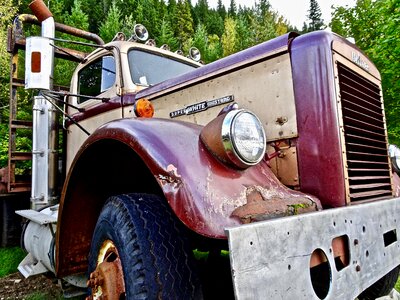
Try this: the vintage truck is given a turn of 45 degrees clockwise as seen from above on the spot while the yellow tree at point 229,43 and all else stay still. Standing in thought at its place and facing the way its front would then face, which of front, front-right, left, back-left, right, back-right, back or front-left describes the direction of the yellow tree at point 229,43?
back

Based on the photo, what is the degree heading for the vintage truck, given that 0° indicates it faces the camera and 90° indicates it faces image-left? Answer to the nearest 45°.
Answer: approximately 315°

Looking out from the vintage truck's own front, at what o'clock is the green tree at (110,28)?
The green tree is roughly at 7 o'clock from the vintage truck.

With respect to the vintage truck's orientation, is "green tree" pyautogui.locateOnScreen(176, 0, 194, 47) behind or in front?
behind
